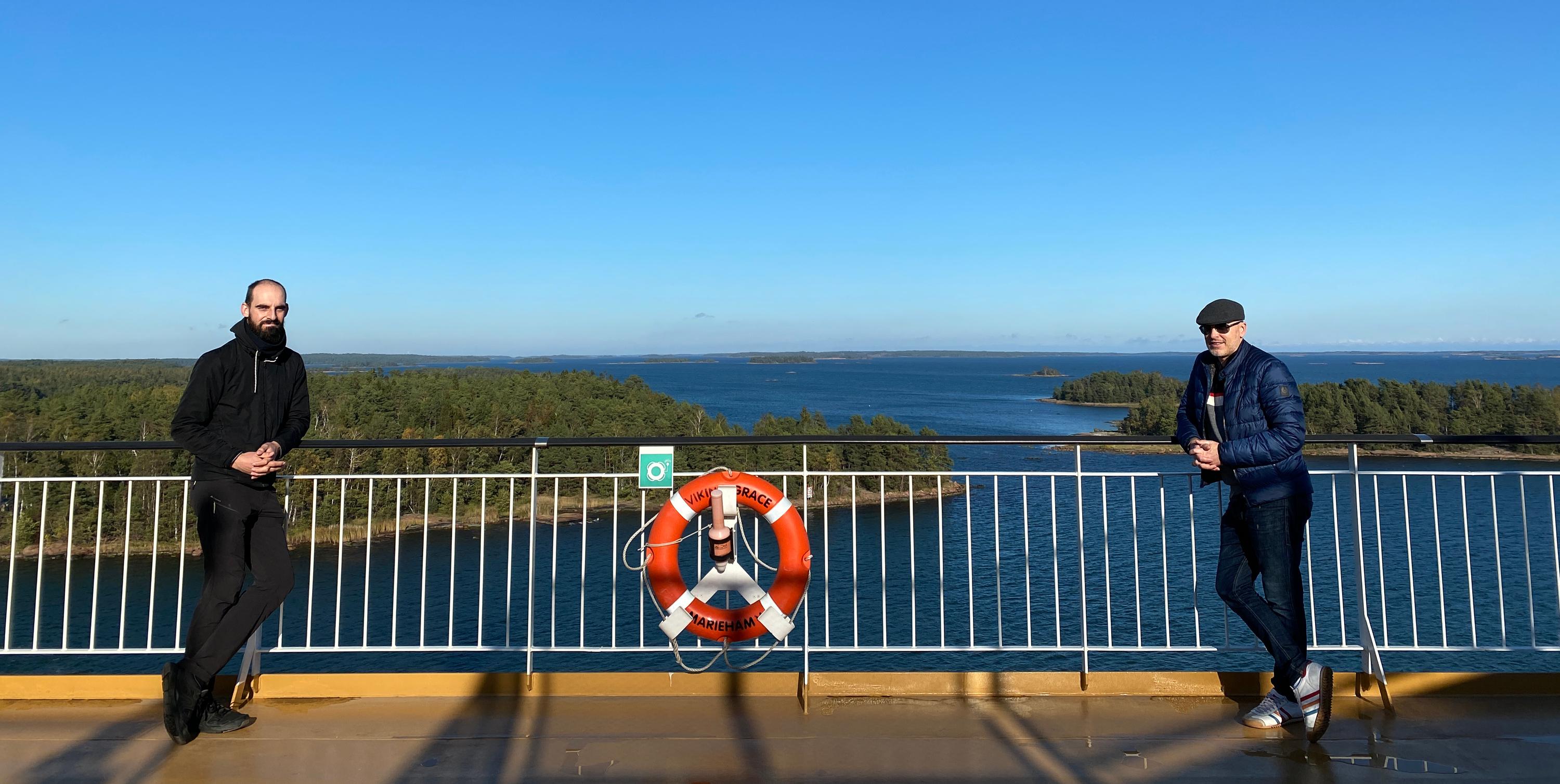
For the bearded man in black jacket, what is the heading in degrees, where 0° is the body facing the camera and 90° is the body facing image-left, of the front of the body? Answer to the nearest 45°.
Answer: approximately 315°

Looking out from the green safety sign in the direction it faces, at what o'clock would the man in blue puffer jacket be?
The man in blue puffer jacket is roughly at 10 o'clock from the green safety sign.

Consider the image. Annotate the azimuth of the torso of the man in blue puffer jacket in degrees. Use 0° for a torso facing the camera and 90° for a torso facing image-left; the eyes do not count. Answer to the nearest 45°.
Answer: approximately 45°
